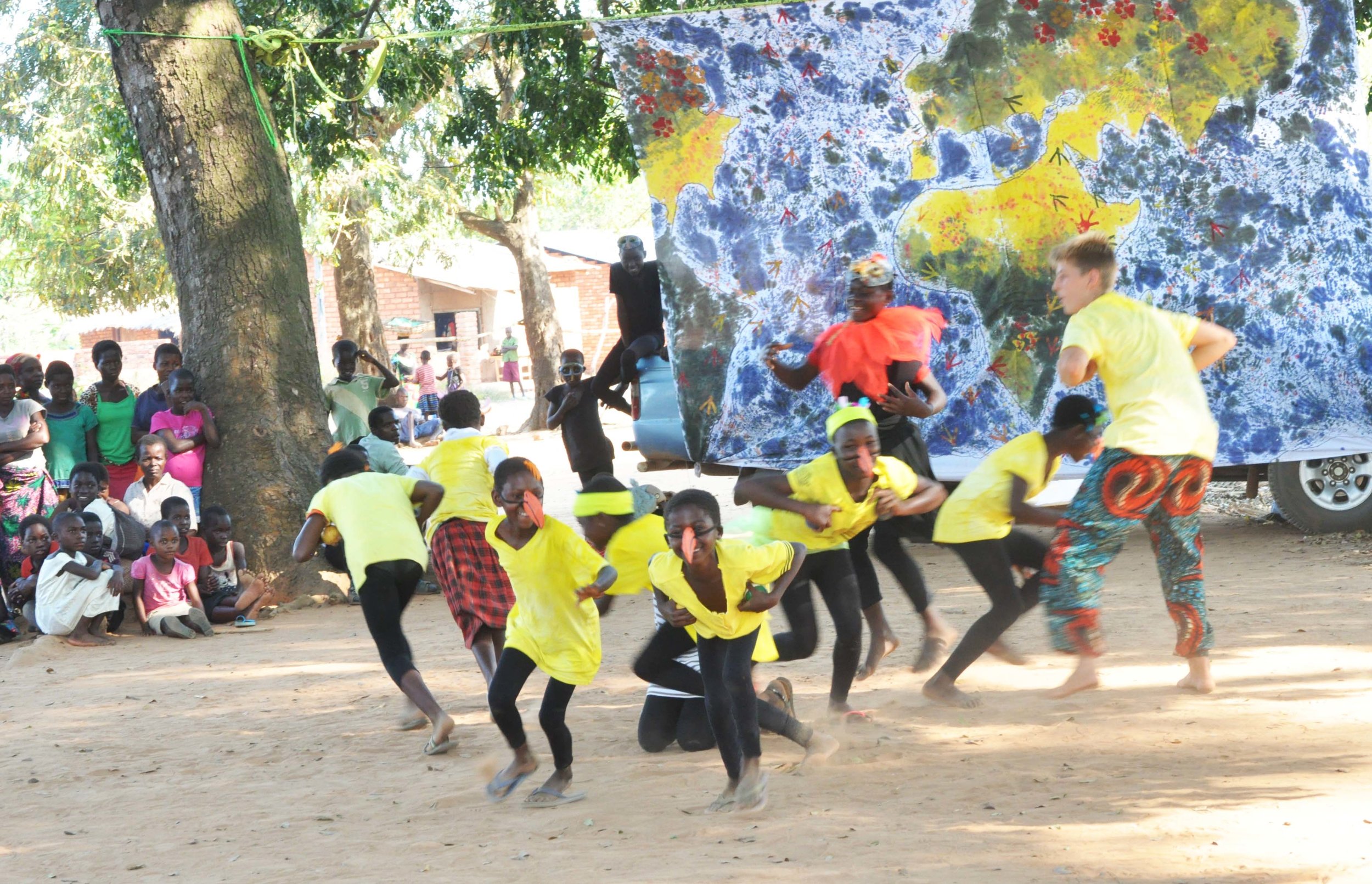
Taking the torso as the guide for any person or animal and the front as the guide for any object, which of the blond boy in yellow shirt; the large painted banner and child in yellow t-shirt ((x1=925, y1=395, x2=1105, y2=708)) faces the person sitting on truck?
the blond boy in yellow shirt

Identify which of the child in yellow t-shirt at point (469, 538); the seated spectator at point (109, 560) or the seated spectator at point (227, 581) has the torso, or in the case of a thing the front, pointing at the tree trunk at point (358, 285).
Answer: the child in yellow t-shirt

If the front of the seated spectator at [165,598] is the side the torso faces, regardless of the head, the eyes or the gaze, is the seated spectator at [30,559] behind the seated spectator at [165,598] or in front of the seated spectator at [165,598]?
behind

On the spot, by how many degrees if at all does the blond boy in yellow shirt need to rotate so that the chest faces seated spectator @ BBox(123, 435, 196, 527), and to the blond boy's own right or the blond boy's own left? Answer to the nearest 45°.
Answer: approximately 45° to the blond boy's own left

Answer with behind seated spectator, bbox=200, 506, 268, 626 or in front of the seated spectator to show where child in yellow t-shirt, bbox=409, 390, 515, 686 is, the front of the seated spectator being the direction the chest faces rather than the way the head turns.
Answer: in front

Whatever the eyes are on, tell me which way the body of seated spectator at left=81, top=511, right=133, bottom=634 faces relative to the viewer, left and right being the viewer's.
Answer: facing the viewer and to the right of the viewer

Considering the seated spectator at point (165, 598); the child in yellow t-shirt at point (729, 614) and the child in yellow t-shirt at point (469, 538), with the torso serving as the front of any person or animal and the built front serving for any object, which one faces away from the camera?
the child in yellow t-shirt at point (469, 538)

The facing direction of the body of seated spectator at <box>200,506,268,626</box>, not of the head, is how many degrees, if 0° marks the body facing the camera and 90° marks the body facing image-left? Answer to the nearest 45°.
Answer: approximately 315°

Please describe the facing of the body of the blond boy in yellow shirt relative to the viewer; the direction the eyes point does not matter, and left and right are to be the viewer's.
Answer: facing away from the viewer and to the left of the viewer

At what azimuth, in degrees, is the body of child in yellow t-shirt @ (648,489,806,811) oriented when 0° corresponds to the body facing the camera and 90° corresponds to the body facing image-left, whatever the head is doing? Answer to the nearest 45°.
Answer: approximately 45°

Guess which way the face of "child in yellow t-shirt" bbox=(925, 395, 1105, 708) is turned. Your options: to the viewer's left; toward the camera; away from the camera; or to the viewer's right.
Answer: to the viewer's right

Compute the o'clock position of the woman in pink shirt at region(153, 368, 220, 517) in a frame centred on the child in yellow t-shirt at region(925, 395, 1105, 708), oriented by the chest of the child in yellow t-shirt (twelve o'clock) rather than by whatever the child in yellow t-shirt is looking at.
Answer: The woman in pink shirt is roughly at 7 o'clock from the child in yellow t-shirt.

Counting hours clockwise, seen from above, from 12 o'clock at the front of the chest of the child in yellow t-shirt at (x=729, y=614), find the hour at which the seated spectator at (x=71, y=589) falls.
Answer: The seated spectator is roughly at 3 o'clock from the child in yellow t-shirt.

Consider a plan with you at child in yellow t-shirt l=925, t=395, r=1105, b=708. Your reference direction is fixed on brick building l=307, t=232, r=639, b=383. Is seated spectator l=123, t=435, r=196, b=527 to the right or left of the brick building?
left
